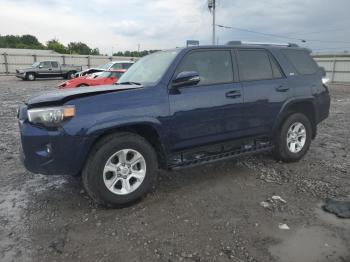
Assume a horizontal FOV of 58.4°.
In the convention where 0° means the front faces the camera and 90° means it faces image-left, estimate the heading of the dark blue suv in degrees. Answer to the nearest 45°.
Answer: approximately 45°

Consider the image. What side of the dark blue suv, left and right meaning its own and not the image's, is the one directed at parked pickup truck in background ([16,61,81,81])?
right

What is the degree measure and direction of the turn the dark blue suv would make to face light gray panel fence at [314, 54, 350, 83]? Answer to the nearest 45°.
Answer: approximately 180°

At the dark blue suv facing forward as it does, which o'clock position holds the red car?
The red car is roughly at 4 o'clock from the dark blue suv.
